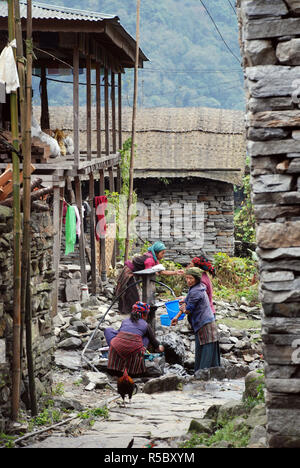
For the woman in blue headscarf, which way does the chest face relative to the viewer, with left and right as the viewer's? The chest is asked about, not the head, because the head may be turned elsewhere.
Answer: facing to the right of the viewer

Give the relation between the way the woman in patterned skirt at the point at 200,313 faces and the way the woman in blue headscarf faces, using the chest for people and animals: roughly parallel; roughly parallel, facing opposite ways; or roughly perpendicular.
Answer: roughly parallel, facing opposite ways

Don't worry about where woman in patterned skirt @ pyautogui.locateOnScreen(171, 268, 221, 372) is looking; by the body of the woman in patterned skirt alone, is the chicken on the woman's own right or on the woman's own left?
on the woman's own left

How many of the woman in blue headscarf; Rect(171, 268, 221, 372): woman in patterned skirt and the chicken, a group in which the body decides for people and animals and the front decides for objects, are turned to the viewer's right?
1

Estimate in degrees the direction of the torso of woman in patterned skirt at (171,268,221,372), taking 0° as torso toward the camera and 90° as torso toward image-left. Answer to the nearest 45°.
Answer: approximately 90°

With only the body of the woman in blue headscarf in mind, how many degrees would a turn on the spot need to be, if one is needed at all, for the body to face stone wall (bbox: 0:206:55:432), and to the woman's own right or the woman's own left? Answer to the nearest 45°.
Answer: approximately 90° to the woman's own right

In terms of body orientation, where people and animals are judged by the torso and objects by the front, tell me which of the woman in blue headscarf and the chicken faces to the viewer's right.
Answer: the woman in blue headscarf

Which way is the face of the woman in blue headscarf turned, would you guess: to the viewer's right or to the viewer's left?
to the viewer's right
